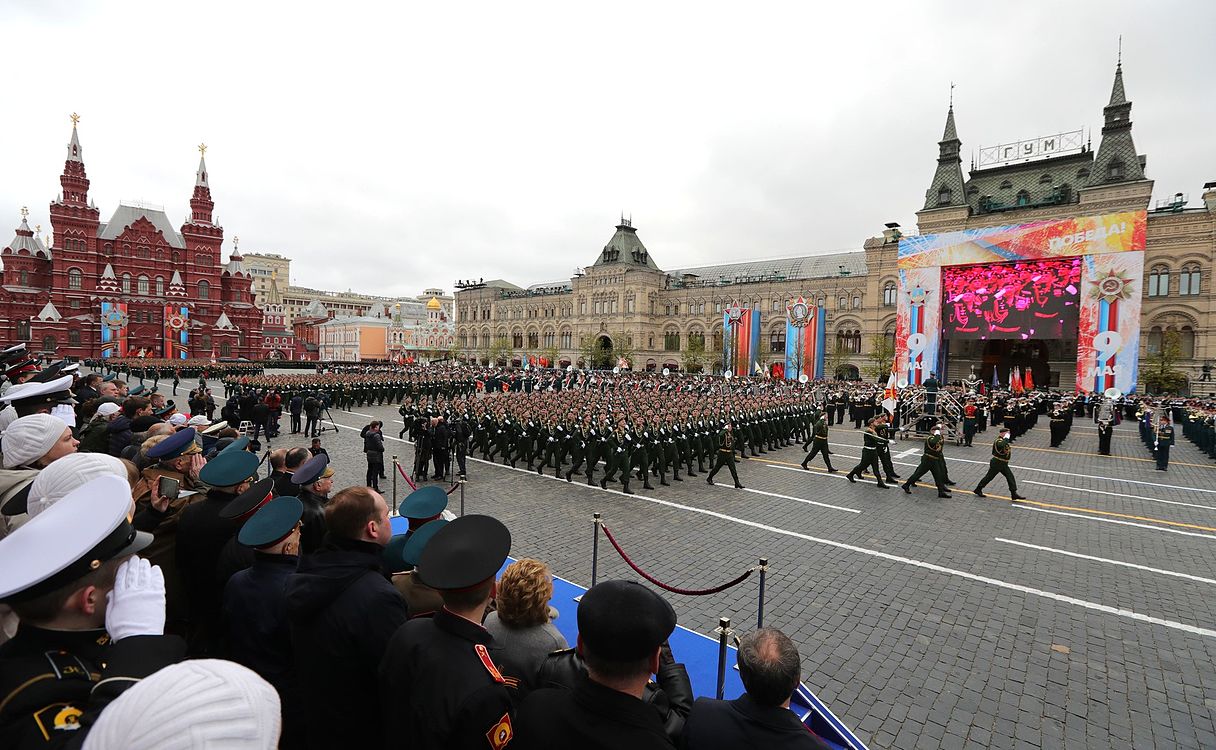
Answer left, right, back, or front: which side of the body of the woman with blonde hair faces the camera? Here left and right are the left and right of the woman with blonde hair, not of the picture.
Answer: back

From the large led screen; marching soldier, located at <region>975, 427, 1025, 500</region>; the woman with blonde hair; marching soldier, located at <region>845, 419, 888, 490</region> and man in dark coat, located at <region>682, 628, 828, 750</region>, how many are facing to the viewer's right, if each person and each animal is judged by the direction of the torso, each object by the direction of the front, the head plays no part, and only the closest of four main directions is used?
2

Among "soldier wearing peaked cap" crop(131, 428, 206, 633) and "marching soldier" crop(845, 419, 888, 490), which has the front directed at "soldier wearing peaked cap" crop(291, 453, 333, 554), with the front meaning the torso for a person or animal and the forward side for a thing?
"soldier wearing peaked cap" crop(131, 428, 206, 633)

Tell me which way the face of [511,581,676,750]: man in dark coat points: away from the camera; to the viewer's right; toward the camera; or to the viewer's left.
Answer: away from the camera

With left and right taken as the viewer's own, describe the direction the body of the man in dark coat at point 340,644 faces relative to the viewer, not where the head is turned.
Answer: facing away from the viewer and to the right of the viewer

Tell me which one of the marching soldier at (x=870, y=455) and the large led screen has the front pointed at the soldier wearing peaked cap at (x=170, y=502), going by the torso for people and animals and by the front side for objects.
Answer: the large led screen

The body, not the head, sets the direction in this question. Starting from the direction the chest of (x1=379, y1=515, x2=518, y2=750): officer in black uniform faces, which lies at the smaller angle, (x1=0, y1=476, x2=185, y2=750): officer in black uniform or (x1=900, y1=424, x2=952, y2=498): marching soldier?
the marching soldier

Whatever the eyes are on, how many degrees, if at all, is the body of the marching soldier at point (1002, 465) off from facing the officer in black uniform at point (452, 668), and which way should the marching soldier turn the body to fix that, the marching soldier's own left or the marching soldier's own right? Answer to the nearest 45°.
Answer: approximately 90° to the marching soldier's own right

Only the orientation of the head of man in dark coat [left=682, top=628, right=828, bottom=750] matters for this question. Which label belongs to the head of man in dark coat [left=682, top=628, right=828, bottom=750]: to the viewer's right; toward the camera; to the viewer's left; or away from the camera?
away from the camera

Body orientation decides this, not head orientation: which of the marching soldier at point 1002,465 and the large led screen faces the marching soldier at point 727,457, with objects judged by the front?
the large led screen

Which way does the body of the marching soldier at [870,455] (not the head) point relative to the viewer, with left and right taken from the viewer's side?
facing to the right of the viewer
